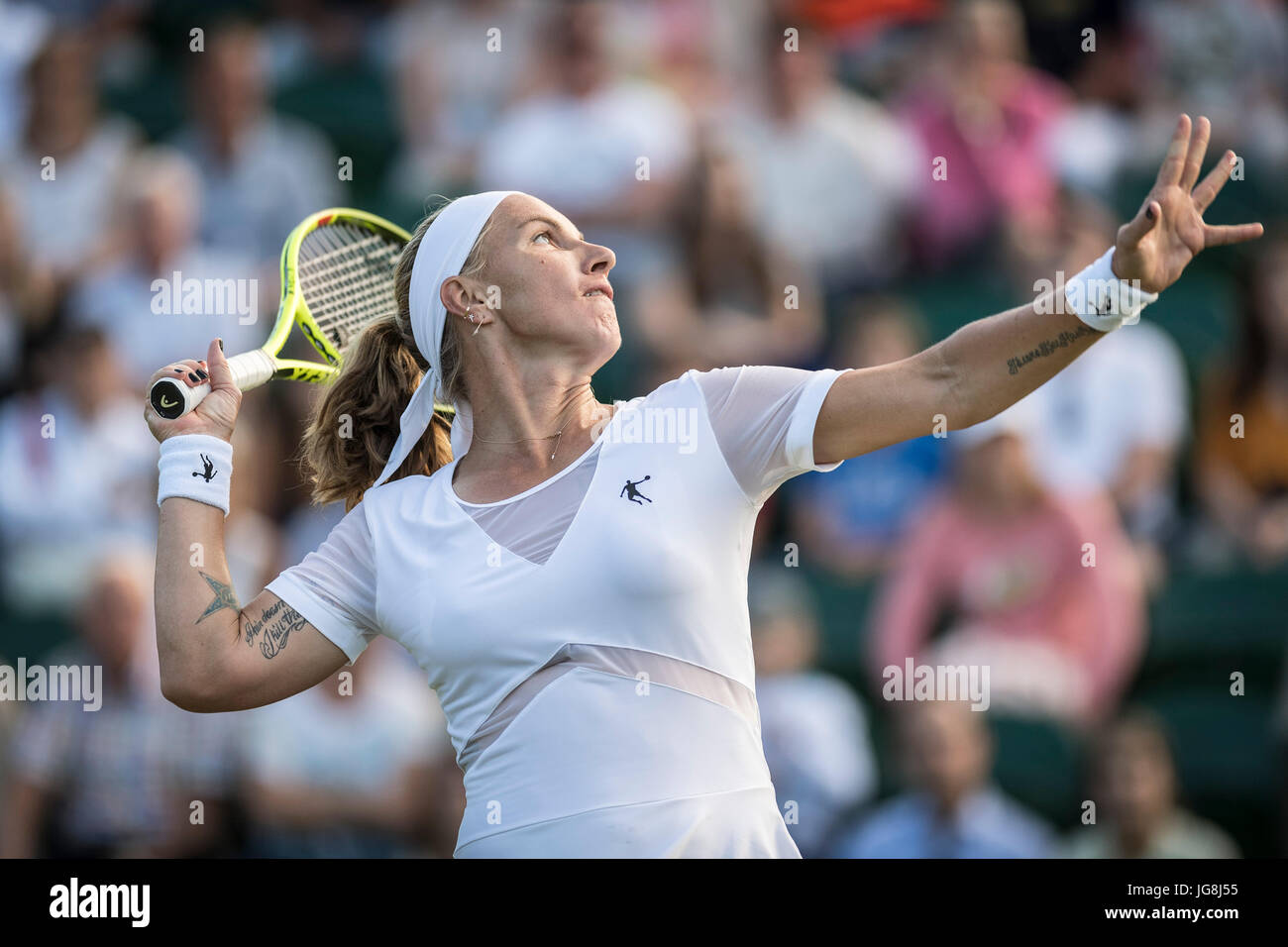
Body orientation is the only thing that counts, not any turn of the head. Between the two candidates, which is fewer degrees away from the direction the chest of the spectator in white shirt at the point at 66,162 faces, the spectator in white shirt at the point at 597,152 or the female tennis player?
the female tennis player

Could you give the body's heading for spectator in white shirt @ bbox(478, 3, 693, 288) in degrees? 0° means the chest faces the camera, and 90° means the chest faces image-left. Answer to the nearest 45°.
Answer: approximately 0°

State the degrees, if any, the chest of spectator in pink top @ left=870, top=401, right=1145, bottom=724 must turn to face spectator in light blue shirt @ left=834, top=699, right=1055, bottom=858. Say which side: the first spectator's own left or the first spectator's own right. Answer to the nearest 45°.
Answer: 0° — they already face them

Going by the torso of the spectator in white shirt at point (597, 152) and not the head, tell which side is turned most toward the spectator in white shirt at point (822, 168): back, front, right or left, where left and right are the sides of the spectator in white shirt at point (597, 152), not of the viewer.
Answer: left

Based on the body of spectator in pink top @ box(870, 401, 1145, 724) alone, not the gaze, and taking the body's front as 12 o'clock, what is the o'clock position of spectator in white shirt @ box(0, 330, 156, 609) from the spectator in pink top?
The spectator in white shirt is roughly at 3 o'clock from the spectator in pink top.
